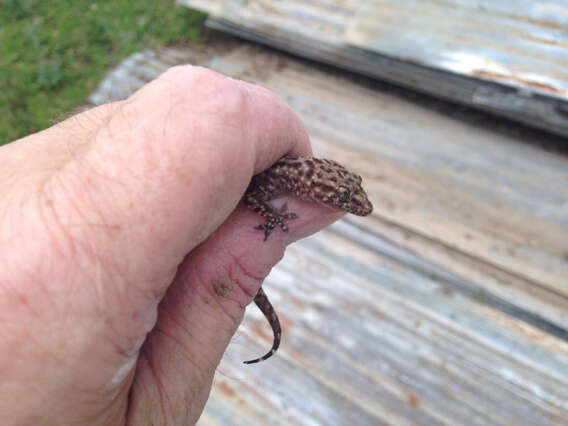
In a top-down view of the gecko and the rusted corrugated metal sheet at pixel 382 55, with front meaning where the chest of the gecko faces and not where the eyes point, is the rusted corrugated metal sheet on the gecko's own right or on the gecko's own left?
on the gecko's own left

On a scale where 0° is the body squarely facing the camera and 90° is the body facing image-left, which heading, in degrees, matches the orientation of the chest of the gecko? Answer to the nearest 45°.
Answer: approximately 270°
